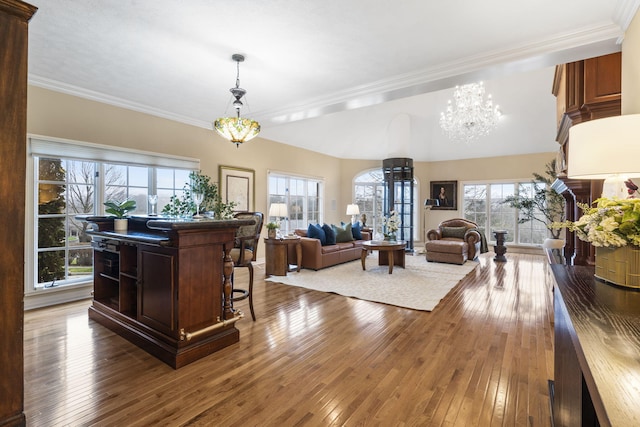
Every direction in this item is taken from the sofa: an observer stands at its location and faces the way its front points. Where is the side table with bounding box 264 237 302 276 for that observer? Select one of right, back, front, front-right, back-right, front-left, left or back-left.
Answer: right

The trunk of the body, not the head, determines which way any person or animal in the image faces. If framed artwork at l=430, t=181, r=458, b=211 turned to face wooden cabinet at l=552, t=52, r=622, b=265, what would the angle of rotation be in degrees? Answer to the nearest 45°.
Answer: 0° — it already faces it

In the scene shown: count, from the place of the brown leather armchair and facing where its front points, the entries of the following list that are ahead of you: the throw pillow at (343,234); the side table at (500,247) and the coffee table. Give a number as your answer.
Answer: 2

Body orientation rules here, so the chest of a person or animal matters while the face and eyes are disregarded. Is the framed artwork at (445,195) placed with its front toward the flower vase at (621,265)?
yes

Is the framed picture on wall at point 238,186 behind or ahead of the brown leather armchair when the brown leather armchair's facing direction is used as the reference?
ahead

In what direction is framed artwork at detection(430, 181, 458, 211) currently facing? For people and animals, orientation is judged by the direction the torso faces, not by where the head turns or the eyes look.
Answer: toward the camera

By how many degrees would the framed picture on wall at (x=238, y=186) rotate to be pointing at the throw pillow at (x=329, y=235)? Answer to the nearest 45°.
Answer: approximately 45° to its left
